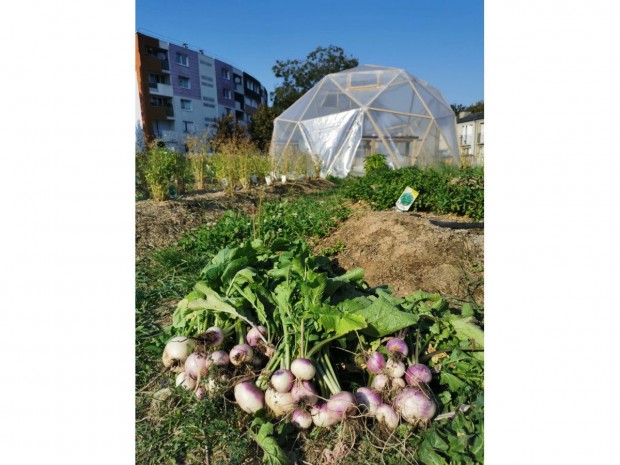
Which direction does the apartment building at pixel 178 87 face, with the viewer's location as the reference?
facing the viewer and to the right of the viewer

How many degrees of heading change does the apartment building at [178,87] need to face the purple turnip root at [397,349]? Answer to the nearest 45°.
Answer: approximately 45° to its right

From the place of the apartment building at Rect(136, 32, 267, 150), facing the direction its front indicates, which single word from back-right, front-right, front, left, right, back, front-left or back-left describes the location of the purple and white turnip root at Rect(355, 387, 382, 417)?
front-right

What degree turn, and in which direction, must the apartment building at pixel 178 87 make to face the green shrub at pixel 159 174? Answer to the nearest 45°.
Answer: approximately 45° to its right

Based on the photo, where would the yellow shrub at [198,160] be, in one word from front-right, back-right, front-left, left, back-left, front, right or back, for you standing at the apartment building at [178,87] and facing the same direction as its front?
front-right

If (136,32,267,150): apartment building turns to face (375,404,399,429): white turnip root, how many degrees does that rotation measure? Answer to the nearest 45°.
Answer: approximately 45° to its right

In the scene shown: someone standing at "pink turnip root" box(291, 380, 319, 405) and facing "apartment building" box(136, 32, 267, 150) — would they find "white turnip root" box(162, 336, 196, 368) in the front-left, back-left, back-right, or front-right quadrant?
front-left

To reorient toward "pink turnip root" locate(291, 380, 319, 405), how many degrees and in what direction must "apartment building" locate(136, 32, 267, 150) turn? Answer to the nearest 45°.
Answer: approximately 45° to its right

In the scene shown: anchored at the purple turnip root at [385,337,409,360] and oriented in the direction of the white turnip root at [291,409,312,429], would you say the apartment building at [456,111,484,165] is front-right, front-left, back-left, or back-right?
back-right

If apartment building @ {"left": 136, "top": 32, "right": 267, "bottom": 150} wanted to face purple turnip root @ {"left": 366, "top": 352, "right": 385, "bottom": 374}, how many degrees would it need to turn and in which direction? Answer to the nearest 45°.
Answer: approximately 45° to its right

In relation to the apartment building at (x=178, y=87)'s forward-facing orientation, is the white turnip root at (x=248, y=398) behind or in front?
in front

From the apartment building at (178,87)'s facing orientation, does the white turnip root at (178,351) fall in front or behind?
in front
